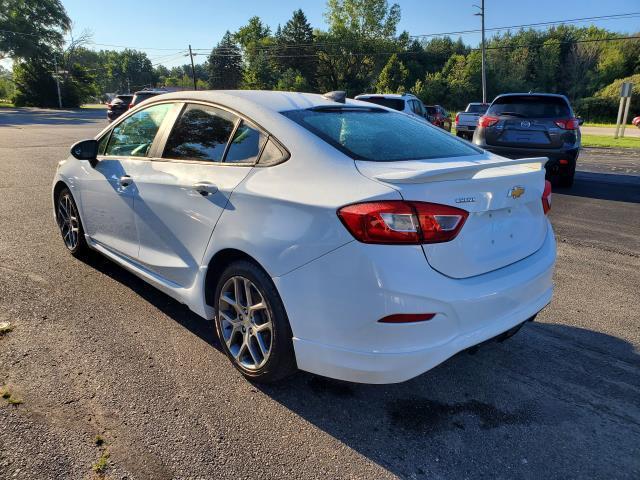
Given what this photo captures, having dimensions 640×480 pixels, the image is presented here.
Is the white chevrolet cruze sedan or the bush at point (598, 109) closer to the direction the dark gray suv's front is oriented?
the bush

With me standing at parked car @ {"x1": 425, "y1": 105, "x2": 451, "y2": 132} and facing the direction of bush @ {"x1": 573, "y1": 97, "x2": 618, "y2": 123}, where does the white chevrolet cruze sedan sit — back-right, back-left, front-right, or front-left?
back-right

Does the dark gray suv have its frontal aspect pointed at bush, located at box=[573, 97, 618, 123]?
yes

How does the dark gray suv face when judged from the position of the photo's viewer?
facing away from the viewer

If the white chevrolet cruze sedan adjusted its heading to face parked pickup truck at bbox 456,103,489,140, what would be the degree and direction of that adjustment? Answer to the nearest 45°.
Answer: approximately 45° to its right

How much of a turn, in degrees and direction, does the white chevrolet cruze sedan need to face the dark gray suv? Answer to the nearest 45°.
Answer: approximately 90° to its right

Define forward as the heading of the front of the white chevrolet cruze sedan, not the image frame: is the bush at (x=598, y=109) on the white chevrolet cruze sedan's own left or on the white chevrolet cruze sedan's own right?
on the white chevrolet cruze sedan's own right

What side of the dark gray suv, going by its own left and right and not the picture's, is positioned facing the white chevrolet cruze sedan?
back

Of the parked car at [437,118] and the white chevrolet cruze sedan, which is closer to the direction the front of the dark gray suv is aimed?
the parked car

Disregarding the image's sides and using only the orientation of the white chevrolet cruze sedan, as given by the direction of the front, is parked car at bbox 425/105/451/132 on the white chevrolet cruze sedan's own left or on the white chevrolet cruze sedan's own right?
on the white chevrolet cruze sedan's own right

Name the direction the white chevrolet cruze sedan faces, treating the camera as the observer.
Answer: facing away from the viewer and to the left of the viewer
